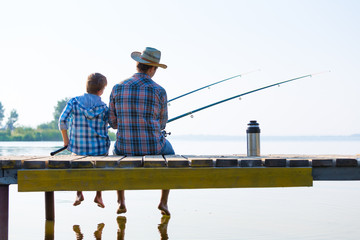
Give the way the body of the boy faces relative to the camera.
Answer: away from the camera

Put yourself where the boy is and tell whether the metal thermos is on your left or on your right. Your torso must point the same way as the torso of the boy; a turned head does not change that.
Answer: on your right
